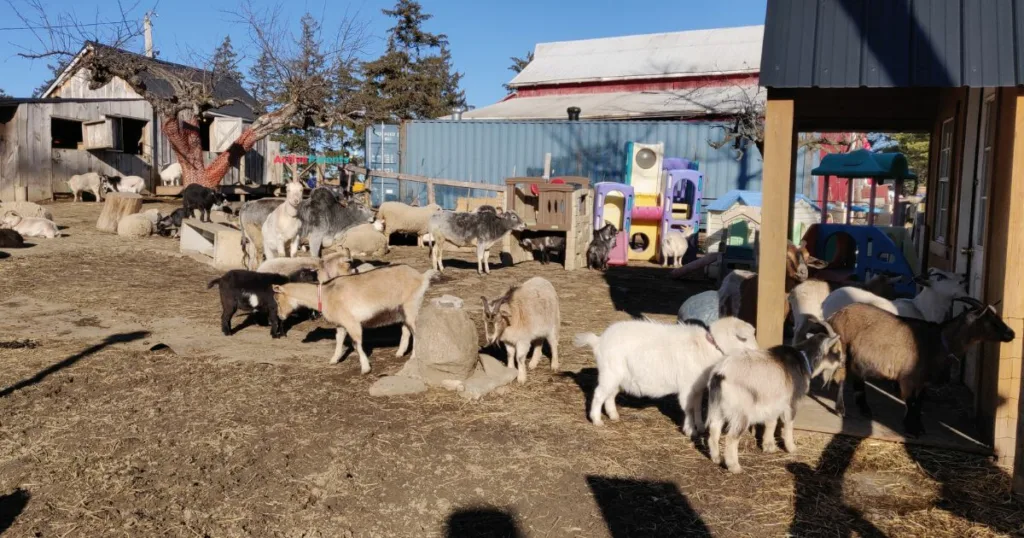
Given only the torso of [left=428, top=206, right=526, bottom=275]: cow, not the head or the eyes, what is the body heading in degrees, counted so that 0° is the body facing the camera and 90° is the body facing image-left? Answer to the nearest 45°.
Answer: approximately 270°

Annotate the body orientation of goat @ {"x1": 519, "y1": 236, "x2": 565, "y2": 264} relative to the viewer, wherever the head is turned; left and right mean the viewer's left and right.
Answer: facing to the left of the viewer

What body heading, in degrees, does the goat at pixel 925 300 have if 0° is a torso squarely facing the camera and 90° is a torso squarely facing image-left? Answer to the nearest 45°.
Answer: approximately 270°

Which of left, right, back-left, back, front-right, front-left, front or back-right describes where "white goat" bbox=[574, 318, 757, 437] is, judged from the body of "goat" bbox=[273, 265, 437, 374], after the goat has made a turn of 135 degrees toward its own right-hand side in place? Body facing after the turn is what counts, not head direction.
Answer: right

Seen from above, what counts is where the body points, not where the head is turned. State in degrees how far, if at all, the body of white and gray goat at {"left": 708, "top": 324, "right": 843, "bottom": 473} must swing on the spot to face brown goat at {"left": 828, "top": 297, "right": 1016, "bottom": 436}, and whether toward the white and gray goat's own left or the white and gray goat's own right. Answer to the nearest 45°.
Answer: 0° — it already faces it

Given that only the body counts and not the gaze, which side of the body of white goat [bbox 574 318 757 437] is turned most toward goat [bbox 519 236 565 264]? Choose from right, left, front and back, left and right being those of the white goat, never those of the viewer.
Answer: left

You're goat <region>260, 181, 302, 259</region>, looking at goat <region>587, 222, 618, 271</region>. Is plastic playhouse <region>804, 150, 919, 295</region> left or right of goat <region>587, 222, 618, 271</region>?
right

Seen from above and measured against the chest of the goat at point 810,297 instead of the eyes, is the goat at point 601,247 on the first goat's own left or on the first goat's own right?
on the first goat's own left

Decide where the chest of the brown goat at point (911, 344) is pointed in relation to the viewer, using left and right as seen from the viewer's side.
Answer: facing to the right of the viewer

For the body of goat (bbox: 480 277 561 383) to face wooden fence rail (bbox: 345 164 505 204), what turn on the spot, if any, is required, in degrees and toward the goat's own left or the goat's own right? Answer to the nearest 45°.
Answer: approximately 135° to the goat's own right

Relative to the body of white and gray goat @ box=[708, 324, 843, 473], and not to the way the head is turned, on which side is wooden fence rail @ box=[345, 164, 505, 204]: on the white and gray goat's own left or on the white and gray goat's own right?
on the white and gray goat's own left

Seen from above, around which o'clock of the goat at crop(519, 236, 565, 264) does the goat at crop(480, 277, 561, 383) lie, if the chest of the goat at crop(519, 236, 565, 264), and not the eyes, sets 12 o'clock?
the goat at crop(480, 277, 561, 383) is roughly at 9 o'clock from the goat at crop(519, 236, 565, 264).

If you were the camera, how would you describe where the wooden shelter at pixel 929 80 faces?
facing to the left of the viewer
